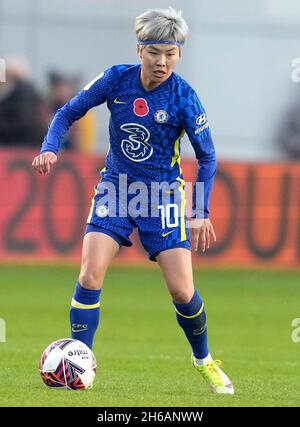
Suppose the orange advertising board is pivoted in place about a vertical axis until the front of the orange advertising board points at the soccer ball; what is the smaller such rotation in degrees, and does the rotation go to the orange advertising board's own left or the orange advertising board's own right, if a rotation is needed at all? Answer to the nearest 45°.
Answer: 0° — it already faces it

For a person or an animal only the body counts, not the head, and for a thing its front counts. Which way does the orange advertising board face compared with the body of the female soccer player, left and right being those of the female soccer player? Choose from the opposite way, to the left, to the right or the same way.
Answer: the same way

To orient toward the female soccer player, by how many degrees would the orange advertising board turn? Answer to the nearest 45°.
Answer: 0° — it already faces them

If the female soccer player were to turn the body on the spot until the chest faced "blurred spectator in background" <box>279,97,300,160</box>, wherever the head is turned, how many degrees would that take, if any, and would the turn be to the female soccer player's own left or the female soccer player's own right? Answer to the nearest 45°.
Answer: approximately 180°

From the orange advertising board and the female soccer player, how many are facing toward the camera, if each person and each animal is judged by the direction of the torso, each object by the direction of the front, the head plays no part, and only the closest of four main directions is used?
2

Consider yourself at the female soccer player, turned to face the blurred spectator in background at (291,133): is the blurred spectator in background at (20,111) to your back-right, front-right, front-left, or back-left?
front-left

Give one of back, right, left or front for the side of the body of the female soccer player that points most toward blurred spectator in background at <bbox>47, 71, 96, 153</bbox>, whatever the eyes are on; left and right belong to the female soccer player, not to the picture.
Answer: back

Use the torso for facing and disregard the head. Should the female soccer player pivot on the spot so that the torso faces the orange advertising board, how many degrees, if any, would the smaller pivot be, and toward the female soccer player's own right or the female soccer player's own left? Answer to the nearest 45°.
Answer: approximately 180°

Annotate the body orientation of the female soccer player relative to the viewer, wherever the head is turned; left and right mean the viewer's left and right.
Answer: facing the viewer

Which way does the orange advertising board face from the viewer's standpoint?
toward the camera
